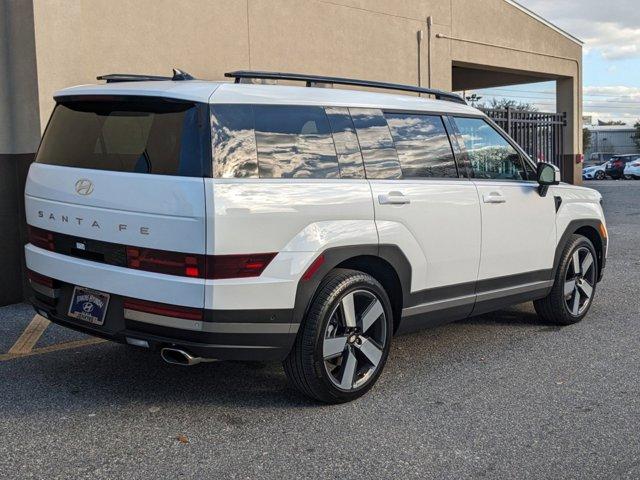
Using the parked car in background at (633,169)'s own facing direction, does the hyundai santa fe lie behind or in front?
in front

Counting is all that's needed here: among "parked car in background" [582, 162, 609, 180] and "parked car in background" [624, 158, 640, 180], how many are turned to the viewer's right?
0

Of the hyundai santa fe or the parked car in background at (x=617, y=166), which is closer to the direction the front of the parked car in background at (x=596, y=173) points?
the hyundai santa fe

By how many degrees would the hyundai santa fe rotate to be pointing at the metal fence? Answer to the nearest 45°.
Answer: approximately 45° to its left

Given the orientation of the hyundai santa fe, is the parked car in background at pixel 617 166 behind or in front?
in front

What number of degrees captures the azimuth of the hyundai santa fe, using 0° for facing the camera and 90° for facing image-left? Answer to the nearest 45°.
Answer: approximately 225°

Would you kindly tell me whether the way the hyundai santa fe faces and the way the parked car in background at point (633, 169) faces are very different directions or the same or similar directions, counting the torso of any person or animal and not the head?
very different directions

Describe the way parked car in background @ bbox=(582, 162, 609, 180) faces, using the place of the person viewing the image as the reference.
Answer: facing the viewer and to the left of the viewer

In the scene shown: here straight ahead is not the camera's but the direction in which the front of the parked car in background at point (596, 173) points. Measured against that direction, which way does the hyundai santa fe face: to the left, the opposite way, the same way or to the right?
the opposite way
